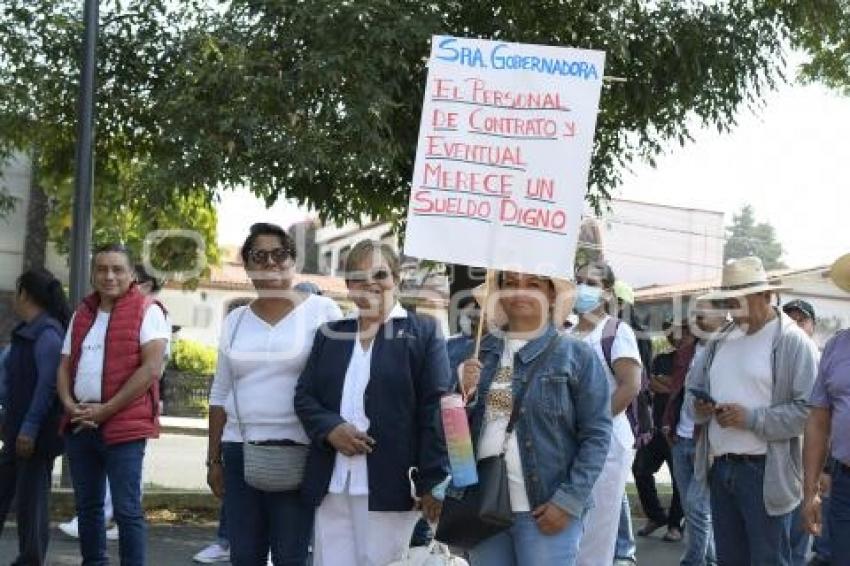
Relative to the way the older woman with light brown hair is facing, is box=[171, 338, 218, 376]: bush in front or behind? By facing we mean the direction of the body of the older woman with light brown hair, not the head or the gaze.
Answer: behind

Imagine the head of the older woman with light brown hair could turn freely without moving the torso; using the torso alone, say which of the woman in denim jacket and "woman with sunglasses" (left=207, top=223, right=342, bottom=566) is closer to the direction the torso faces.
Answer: the woman in denim jacket

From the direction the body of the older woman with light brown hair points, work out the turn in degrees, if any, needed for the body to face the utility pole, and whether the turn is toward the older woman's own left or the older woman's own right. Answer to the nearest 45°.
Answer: approximately 135° to the older woman's own right

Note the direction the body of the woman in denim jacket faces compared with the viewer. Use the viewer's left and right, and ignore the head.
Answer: facing the viewer and to the left of the viewer

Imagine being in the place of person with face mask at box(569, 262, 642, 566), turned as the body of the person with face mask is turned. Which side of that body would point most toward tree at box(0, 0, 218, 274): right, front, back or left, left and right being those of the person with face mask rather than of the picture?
right

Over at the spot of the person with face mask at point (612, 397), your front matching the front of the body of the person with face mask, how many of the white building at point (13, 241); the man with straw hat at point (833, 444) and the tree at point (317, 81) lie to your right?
2

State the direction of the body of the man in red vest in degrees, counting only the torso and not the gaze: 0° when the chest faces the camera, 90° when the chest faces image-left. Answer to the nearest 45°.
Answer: approximately 45°

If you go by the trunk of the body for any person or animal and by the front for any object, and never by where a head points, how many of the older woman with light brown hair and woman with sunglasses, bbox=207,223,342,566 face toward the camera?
2

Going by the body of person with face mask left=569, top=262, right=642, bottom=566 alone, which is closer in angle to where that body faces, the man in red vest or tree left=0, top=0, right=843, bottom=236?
the man in red vest

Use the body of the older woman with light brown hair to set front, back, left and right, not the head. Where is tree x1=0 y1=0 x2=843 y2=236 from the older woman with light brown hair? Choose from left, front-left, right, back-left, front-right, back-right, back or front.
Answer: back
